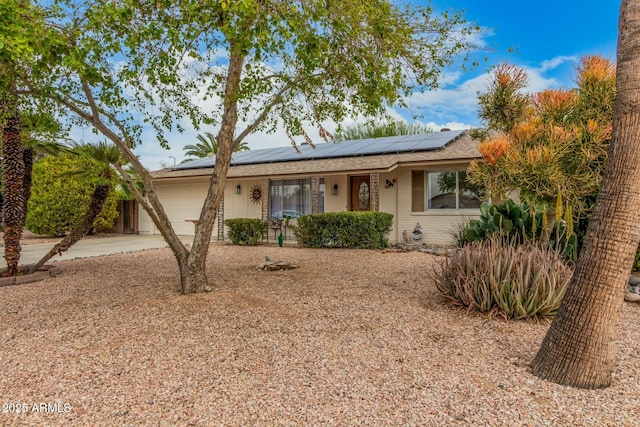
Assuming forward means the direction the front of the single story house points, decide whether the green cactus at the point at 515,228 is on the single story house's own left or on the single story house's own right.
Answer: on the single story house's own left

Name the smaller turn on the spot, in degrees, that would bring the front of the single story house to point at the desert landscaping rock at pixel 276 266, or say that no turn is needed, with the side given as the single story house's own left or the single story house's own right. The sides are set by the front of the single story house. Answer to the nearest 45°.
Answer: approximately 45° to the single story house's own left

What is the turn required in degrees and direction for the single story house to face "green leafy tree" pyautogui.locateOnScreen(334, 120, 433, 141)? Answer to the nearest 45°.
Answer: approximately 135° to its right

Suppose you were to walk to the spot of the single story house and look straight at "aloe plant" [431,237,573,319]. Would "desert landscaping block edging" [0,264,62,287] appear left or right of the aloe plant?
right

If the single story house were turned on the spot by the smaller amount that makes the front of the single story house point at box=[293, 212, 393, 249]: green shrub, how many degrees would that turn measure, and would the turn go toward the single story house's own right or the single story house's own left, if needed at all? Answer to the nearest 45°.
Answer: approximately 45° to the single story house's own left

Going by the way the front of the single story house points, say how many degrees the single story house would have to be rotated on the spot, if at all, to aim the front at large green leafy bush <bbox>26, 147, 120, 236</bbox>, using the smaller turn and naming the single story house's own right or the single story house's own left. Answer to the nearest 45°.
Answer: approximately 45° to the single story house's own right

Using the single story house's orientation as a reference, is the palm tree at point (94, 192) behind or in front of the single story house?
in front

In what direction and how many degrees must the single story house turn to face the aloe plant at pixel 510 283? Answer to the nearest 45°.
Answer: approximately 45° to its left

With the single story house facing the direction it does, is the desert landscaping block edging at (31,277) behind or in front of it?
in front

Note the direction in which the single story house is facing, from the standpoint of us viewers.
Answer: facing the viewer and to the left of the viewer

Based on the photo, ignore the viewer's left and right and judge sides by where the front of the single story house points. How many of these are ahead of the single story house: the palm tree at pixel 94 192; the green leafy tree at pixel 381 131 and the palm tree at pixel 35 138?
2

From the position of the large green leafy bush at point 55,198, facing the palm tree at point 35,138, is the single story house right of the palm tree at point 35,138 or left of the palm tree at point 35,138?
left

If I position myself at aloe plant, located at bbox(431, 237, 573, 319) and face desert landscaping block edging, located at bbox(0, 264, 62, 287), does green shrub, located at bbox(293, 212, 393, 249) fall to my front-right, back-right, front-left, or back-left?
front-right
